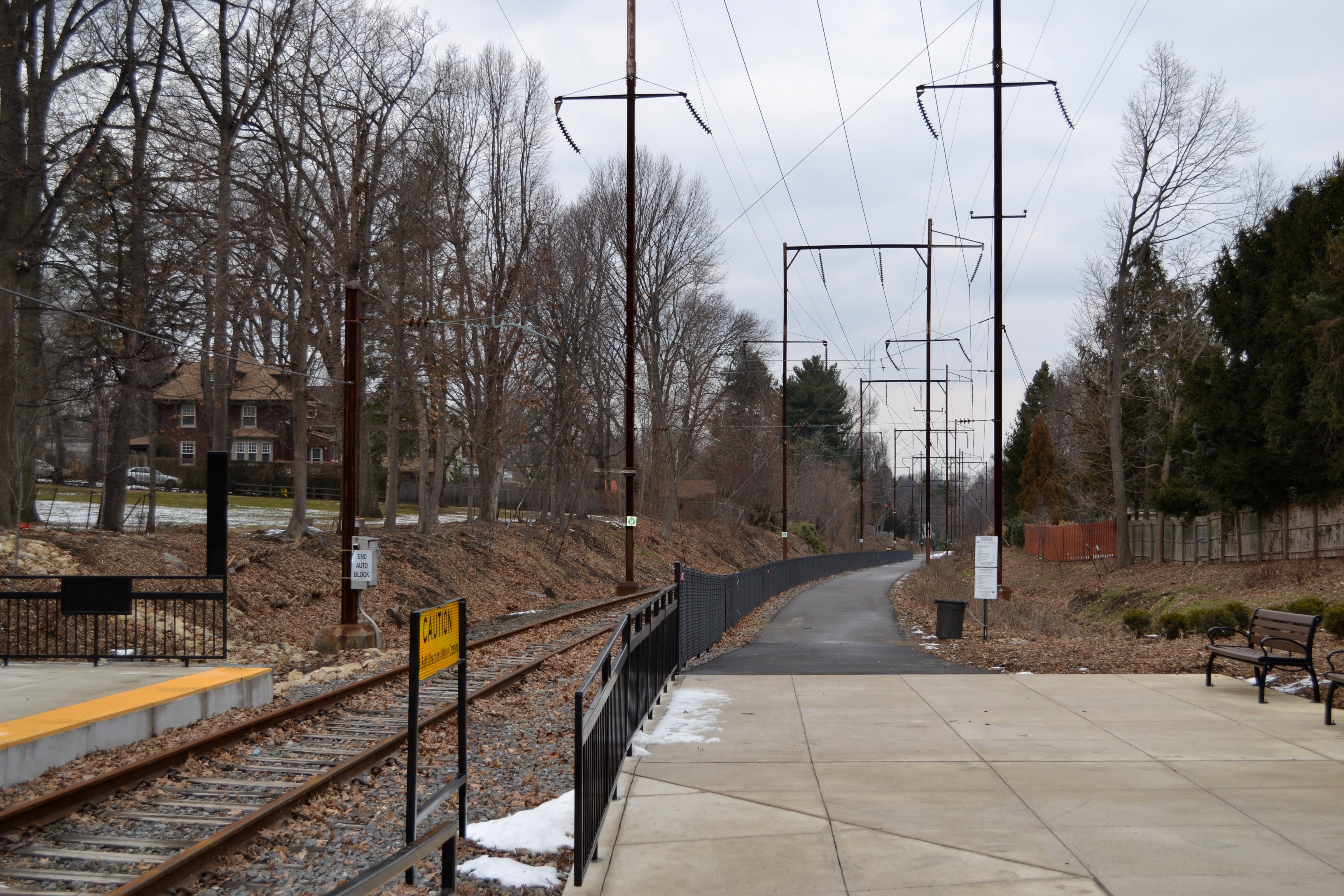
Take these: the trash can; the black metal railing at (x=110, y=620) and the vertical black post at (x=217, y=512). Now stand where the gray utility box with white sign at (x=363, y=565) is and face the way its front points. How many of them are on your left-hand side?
1

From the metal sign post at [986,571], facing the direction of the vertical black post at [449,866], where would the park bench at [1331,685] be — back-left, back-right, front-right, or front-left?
front-left

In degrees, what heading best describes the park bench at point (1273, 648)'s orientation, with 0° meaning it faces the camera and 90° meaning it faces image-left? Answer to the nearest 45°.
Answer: approximately 45°

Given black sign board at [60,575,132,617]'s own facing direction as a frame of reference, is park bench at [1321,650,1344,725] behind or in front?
in front

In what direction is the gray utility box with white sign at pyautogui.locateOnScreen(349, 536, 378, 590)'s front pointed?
toward the camera

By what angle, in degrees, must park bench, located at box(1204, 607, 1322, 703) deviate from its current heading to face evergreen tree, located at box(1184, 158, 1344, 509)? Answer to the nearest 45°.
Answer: approximately 135° to its right

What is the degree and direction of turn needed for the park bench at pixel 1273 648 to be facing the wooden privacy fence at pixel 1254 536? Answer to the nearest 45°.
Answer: approximately 135° to its right

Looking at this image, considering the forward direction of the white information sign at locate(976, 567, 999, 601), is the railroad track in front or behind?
in front

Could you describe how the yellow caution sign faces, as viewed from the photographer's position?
facing the viewer and to the right of the viewer
